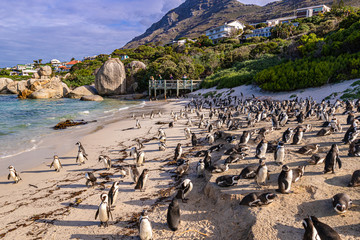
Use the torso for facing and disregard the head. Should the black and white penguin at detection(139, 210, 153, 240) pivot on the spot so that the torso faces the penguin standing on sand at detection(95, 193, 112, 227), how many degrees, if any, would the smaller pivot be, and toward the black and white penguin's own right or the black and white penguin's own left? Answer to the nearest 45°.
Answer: approximately 135° to the black and white penguin's own right

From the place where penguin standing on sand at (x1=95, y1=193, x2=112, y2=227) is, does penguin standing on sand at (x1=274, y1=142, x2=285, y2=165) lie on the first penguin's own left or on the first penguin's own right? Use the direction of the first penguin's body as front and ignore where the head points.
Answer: on the first penguin's own left

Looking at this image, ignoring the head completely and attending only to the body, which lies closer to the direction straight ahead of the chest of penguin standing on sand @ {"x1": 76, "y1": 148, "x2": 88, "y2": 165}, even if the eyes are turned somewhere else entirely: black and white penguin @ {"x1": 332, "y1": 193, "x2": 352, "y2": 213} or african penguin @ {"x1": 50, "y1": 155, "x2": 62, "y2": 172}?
the african penguin

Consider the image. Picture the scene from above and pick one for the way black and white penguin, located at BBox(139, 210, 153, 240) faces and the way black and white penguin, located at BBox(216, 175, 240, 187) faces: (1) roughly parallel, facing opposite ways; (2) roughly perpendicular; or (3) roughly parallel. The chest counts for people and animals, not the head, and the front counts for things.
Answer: roughly perpendicular

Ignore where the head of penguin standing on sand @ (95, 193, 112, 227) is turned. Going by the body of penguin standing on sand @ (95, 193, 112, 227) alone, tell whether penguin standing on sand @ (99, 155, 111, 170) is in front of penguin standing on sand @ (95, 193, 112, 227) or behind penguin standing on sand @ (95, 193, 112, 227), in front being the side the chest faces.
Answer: behind
